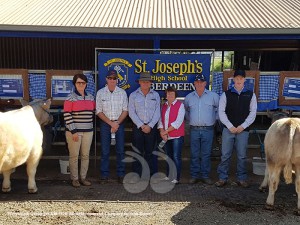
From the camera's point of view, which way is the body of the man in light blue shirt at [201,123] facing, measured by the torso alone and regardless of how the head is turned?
toward the camera

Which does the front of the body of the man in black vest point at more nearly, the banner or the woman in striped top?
the woman in striped top

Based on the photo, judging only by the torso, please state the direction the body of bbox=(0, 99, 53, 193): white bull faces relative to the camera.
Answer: to the viewer's right

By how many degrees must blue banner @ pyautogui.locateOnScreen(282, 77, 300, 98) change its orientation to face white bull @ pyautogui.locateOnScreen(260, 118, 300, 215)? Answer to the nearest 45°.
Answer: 0° — it already faces it

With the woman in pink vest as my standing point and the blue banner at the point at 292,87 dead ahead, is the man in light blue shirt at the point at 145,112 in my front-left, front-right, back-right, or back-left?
back-left

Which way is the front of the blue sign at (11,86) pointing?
toward the camera

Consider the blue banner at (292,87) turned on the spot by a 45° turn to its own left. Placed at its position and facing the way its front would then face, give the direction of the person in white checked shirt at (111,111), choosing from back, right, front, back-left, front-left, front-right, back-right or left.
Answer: right

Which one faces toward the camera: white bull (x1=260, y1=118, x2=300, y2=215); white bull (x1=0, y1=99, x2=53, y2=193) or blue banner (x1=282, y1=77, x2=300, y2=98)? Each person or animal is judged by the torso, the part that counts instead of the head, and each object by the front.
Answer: the blue banner

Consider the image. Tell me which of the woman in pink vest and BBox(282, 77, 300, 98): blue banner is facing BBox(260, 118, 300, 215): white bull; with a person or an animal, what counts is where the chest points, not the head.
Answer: the blue banner

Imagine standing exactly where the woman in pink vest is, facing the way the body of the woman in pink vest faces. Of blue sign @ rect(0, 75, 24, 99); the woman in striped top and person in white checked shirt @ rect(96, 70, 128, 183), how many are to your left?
0

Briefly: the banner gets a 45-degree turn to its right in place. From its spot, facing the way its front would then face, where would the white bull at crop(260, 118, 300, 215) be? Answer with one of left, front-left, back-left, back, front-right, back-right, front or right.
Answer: left

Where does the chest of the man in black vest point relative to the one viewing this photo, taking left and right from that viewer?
facing the viewer

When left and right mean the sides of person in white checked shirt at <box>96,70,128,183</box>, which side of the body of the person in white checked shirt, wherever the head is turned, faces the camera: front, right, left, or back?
front

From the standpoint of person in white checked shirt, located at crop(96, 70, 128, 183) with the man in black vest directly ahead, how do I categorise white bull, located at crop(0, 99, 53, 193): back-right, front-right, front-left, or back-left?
back-right
